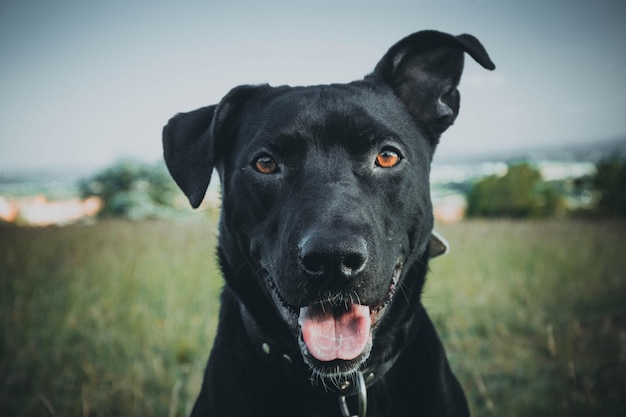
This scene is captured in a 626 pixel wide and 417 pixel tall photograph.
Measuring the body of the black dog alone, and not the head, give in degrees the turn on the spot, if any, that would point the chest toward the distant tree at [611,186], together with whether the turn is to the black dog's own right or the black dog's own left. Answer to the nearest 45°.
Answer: approximately 135° to the black dog's own left

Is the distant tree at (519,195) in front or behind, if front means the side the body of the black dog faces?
behind

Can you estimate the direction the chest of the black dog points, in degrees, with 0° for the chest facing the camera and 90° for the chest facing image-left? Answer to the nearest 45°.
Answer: approximately 0°
